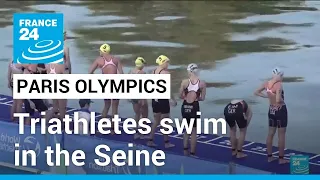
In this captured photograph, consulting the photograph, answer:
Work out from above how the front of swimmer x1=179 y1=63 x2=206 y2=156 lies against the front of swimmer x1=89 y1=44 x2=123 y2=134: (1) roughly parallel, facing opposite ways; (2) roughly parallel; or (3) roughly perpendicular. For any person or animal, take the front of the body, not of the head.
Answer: roughly parallel

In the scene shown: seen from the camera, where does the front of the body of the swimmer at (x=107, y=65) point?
away from the camera

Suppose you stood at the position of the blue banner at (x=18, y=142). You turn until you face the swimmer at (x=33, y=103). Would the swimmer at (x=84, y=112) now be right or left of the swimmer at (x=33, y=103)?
right

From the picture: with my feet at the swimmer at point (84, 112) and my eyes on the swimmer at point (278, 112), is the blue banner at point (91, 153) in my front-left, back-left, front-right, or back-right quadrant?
front-right

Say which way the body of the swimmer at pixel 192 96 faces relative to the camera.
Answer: away from the camera

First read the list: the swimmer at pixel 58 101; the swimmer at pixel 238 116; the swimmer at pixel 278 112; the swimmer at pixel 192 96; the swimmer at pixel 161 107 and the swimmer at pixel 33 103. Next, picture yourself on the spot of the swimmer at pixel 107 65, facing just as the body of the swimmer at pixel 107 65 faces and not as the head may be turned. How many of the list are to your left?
2

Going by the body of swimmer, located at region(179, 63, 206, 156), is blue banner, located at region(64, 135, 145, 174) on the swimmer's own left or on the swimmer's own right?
on the swimmer's own left
